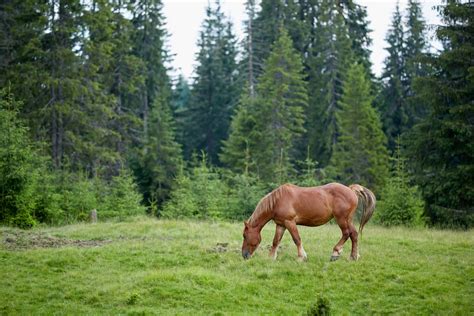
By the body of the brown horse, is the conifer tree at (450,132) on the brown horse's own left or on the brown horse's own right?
on the brown horse's own right

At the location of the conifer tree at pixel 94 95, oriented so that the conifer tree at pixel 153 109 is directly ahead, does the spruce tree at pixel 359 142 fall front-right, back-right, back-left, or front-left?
front-right

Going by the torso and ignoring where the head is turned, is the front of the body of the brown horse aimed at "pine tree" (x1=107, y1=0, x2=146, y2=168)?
no

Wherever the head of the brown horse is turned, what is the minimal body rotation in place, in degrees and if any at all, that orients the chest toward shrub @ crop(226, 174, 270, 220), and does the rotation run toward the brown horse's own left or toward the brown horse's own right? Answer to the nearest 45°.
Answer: approximately 90° to the brown horse's own right

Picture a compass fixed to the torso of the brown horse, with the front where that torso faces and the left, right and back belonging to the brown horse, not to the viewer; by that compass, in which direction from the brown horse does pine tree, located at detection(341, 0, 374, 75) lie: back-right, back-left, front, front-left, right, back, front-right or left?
right

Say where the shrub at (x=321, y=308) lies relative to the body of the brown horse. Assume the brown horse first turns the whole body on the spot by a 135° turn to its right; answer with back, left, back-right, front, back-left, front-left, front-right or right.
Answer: back-right

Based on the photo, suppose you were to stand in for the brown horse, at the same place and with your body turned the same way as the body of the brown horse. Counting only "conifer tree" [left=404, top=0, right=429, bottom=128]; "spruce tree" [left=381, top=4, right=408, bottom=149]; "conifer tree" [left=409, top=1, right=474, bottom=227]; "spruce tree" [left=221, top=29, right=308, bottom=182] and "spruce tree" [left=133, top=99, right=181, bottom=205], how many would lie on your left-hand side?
0

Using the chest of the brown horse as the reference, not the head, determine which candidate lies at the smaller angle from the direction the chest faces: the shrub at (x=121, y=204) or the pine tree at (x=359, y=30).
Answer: the shrub

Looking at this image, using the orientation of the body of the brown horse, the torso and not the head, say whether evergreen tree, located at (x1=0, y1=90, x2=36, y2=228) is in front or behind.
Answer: in front

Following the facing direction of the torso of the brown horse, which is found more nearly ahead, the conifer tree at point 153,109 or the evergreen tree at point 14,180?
the evergreen tree

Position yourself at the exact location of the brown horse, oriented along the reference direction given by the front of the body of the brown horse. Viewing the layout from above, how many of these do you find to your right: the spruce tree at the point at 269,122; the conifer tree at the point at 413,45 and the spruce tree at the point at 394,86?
3

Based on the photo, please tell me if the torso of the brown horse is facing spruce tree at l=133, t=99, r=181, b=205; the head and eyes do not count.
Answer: no

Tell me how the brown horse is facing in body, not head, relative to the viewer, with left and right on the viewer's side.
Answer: facing to the left of the viewer

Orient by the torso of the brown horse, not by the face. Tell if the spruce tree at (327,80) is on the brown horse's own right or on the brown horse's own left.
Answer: on the brown horse's own right

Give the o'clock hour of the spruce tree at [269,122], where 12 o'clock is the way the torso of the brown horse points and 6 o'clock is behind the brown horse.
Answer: The spruce tree is roughly at 3 o'clock from the brown horse.

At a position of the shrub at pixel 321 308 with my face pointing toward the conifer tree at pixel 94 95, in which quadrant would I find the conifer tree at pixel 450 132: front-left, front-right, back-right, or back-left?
front-right

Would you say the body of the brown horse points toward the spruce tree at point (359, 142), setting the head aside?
no

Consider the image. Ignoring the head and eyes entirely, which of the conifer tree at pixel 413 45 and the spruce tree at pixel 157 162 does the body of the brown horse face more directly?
the spruce tree
